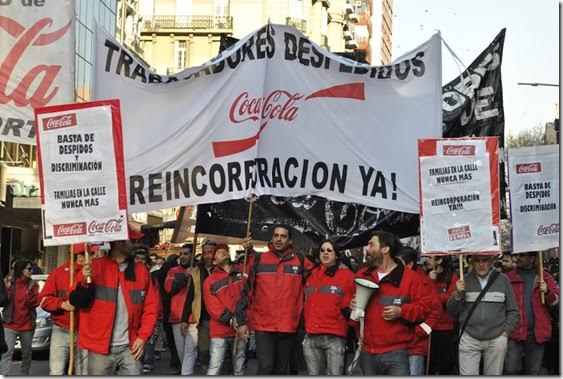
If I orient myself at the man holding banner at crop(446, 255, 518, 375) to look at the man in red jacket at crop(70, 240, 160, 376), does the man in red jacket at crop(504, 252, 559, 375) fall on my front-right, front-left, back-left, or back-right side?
back-right

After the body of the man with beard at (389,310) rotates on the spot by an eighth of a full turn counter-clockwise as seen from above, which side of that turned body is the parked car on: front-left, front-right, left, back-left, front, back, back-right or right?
back-right

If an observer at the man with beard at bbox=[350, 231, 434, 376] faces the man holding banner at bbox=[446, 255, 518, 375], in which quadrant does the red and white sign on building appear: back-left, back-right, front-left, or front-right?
back-left

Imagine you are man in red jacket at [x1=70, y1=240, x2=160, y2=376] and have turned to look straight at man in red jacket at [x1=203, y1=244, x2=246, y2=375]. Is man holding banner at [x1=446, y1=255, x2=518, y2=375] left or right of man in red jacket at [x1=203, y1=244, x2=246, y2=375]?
right

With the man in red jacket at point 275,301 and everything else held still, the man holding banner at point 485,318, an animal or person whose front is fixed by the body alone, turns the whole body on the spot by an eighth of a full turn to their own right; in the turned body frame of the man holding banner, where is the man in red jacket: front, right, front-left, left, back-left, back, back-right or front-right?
front-right

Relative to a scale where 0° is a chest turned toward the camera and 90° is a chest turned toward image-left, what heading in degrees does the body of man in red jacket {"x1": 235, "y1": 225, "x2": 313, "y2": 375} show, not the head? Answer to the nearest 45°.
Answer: approximately 0°

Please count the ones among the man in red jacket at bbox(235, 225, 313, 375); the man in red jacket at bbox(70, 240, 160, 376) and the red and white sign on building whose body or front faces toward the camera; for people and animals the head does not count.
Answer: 3

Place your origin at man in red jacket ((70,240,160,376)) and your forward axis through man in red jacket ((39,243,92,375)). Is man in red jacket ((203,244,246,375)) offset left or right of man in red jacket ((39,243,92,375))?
right

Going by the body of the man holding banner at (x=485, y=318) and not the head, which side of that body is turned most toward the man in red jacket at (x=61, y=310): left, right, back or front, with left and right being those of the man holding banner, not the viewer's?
right

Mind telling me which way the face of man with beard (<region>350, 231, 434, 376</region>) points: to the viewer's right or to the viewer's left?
to the viewer's left
